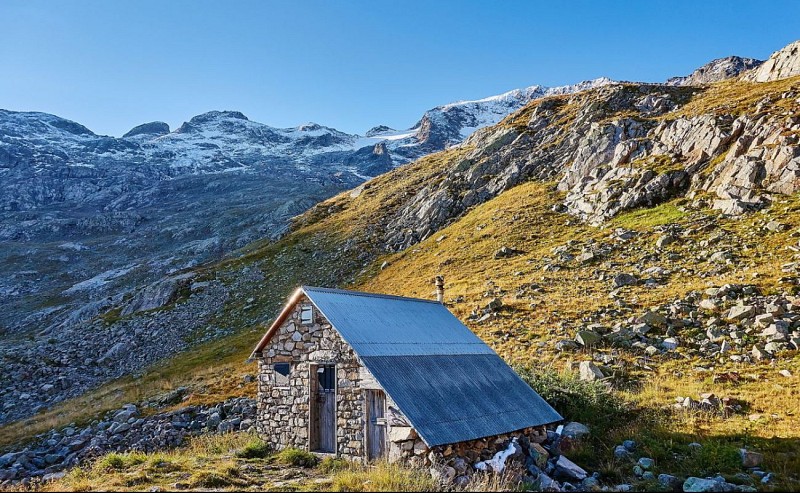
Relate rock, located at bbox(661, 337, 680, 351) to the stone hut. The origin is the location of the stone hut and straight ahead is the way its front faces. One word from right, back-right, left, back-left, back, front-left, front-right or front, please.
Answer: back

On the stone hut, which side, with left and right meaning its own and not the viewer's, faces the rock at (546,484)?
left

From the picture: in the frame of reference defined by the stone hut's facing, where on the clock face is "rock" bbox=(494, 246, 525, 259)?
The rock is roughly at 5 o'clock from the stone hut.

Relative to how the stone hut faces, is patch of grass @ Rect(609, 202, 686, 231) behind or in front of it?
behind

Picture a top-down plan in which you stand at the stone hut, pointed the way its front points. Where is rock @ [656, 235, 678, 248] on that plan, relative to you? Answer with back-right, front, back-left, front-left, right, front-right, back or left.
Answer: back

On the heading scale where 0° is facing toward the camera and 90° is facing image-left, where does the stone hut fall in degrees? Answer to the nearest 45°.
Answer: approximately 45°

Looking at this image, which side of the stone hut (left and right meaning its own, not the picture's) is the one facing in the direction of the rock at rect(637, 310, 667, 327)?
back

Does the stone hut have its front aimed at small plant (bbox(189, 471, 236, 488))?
yes
